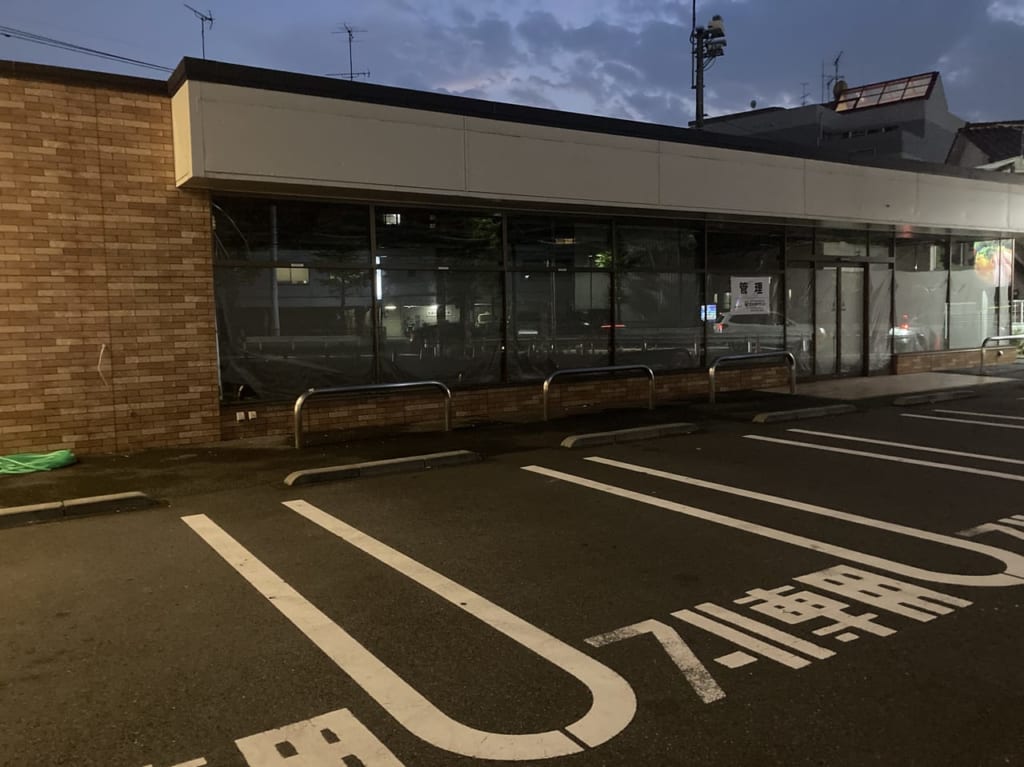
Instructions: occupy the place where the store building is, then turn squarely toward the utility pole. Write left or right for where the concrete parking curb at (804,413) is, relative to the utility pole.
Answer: right

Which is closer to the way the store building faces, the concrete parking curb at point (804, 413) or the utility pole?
the concrete parking curb

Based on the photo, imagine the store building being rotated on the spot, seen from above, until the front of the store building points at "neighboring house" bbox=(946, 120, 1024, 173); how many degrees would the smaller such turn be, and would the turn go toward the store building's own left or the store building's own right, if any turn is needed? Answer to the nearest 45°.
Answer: approximately 90° to the store building's own left

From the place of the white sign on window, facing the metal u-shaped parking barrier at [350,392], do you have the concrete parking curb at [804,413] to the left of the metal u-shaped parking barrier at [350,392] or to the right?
left

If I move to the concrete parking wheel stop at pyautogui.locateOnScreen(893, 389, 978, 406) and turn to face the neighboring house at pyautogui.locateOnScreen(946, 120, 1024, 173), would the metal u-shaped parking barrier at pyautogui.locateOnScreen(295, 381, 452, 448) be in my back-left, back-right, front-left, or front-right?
back-left

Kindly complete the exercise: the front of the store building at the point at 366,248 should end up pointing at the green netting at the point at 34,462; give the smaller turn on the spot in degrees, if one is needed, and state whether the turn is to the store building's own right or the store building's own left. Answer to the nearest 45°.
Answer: approximately 90° to the store building's own right

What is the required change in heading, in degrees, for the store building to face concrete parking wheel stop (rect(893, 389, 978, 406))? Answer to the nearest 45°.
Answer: approximately 45° to its left

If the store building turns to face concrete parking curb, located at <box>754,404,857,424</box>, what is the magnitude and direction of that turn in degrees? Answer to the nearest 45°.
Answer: approximately 45° to its left

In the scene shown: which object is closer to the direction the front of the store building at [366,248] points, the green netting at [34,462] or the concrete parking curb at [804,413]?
the concrete parking curb

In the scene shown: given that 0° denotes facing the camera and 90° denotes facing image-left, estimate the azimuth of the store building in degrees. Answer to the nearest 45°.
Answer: approximately 315°
